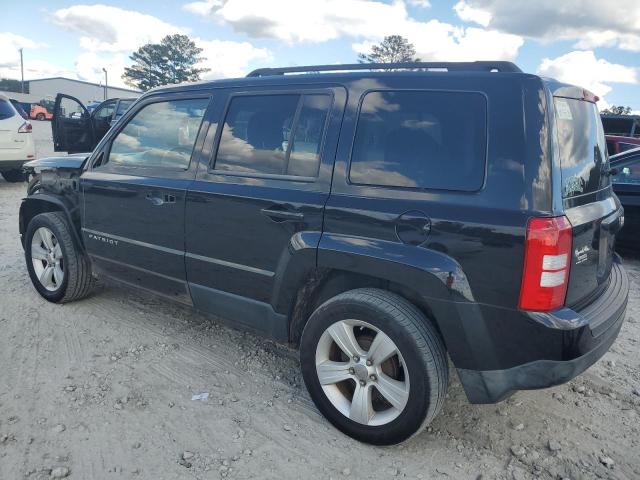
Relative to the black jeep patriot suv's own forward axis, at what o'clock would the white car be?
The white car is roughly at 12 o'clock from the black jeep patriot suv.

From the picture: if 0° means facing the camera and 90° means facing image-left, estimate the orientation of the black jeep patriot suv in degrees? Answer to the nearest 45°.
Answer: approximately 135°
